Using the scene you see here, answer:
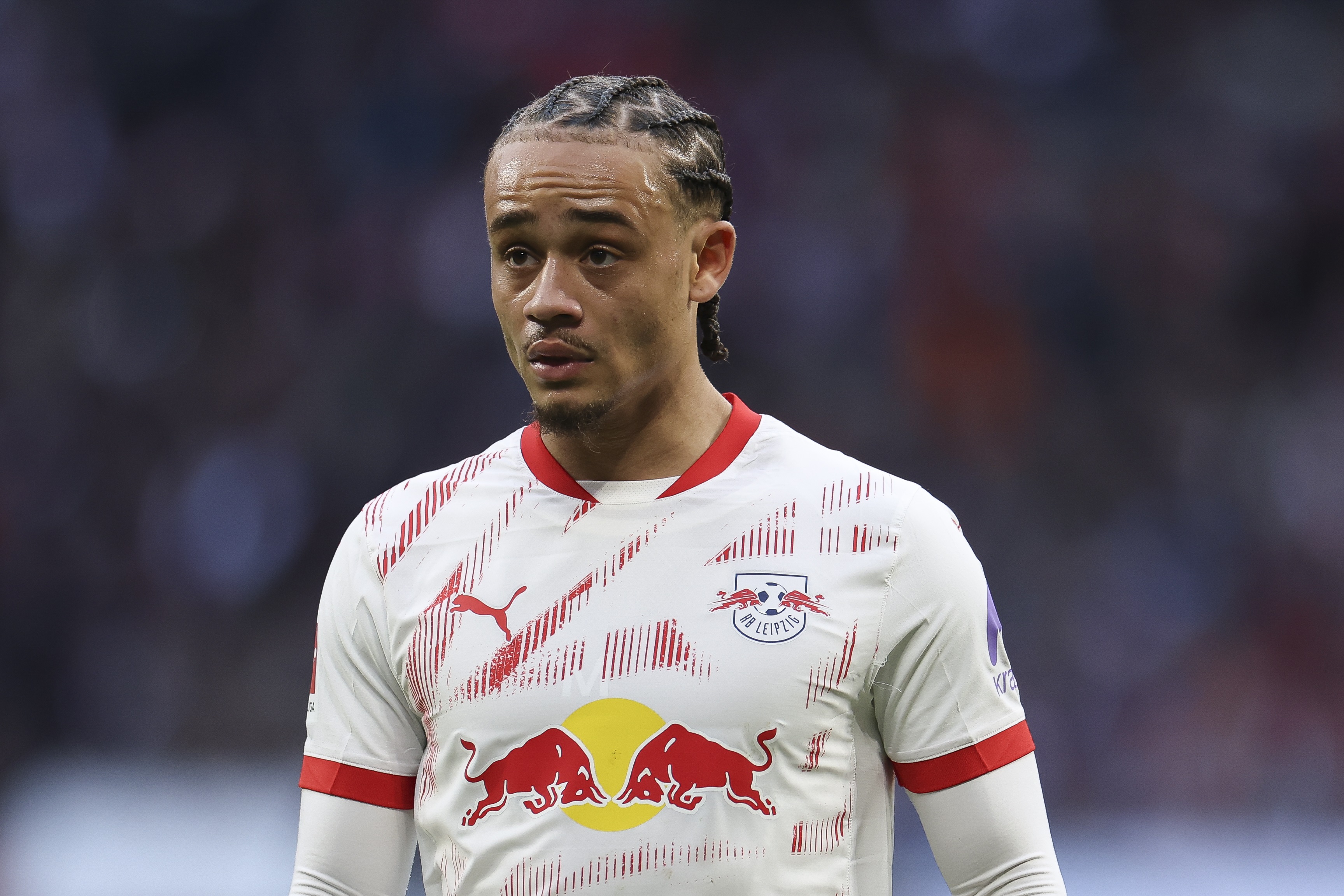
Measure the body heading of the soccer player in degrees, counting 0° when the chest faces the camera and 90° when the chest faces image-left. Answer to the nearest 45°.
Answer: approximately 0°
